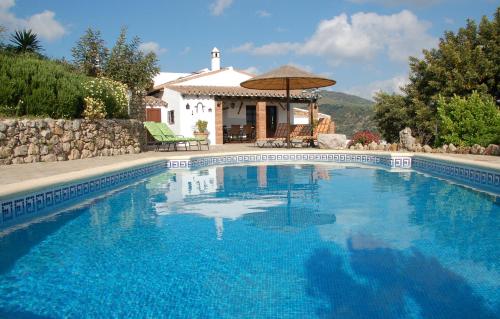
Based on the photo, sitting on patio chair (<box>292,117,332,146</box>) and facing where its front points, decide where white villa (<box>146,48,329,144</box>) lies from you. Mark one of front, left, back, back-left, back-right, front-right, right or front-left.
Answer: right

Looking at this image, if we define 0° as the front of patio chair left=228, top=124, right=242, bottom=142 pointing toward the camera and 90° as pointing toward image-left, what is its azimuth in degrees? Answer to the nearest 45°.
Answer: approximately 0°

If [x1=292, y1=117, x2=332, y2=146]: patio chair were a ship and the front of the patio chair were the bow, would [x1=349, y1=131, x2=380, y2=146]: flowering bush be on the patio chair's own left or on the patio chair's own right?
on the patio chair's own left

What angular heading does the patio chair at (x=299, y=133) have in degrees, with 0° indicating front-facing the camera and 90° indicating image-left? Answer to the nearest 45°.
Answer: approximately 45°

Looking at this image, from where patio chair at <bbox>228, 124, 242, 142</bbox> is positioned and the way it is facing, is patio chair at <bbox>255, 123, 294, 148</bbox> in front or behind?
in front

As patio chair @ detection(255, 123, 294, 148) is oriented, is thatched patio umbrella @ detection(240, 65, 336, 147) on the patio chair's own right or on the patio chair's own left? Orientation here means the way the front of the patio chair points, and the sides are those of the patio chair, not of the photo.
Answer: on the patio chair's own left

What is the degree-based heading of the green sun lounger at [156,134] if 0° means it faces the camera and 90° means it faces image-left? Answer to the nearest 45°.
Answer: approximately 315°

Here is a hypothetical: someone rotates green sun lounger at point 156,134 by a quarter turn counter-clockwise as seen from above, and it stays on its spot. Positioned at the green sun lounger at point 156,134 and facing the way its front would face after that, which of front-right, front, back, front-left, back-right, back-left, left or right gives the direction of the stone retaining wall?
back

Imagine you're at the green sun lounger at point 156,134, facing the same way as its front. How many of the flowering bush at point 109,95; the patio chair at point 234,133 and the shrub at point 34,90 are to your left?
1

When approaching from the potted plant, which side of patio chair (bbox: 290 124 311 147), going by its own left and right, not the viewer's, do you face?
right
